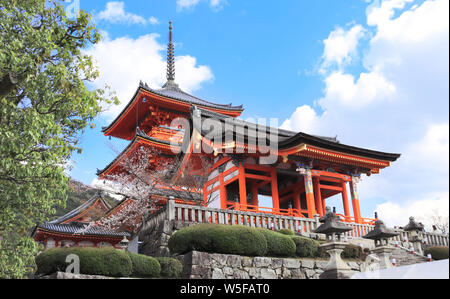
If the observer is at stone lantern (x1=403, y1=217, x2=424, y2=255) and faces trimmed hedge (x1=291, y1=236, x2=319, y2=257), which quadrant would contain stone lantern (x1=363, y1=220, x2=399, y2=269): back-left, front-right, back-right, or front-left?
front-left

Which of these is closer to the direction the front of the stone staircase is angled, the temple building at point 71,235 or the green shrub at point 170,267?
the green shrub

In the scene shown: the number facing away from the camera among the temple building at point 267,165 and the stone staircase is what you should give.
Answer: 0

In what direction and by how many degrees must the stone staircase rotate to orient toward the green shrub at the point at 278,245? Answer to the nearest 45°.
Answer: approximately 90° to its right

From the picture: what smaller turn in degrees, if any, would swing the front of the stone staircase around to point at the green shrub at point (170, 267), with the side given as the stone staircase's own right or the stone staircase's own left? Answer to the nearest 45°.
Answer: approximately 90° to the stone staircase's own right

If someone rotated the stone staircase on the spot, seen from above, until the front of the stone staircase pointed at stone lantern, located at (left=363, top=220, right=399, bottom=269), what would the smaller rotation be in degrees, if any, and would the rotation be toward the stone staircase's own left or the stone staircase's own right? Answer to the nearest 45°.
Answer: approximately 45° to the stone staircase's own right

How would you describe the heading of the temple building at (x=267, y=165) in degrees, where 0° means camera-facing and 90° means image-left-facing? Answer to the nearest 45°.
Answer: approximately 315°

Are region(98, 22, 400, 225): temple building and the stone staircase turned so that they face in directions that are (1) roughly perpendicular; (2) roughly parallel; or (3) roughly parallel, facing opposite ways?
roughly parallel

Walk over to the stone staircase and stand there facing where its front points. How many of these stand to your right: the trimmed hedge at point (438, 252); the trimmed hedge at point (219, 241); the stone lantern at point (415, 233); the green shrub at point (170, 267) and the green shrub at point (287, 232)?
3

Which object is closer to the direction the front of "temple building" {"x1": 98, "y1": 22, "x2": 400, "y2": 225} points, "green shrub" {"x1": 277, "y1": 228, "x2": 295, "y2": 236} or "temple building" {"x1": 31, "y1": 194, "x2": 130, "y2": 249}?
the green shrub

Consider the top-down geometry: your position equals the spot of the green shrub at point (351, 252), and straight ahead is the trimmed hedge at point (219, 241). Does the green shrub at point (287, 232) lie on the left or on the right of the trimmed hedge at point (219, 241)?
right
